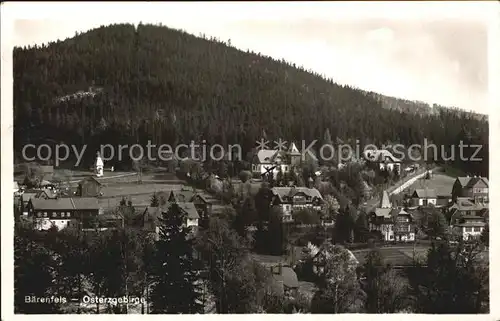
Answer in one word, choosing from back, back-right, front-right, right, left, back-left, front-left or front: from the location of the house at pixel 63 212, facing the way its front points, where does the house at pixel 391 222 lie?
left

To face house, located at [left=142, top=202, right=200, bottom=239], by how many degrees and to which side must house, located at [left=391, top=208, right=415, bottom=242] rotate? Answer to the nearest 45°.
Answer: approximately 90° to its right

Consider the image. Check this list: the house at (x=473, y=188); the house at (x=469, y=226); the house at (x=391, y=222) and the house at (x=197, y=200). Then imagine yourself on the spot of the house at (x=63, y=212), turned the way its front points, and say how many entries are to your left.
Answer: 4

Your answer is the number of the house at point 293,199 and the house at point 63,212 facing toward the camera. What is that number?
2

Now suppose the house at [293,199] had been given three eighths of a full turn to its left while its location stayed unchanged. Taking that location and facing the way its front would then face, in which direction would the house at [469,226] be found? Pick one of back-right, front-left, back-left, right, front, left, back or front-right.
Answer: front-right
